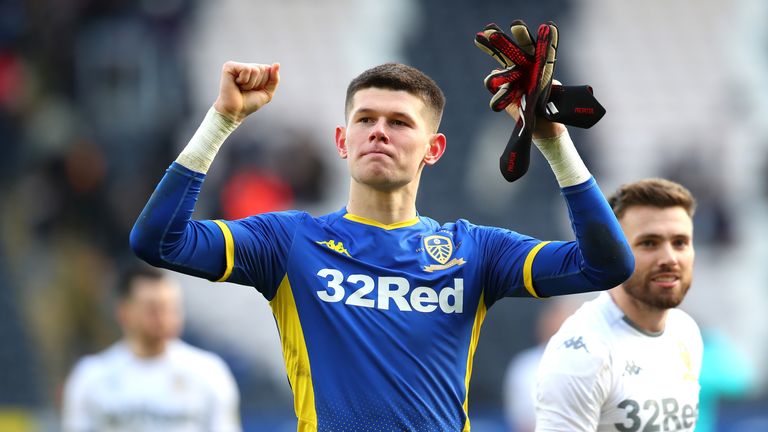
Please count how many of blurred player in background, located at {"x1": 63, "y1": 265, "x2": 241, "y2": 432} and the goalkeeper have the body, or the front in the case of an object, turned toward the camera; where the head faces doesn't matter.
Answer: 2

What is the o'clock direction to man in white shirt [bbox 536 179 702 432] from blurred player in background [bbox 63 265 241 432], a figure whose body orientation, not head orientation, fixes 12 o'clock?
The man in white shirt is roughly at 11 o'clock from the blurred player in background.

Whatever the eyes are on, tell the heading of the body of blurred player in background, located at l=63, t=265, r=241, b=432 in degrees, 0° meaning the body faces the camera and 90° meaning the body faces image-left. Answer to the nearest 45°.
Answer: approximately 0°

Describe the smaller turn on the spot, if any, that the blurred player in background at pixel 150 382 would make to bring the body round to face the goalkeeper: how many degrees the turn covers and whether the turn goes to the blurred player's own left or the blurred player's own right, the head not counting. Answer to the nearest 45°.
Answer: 0° — they already face them

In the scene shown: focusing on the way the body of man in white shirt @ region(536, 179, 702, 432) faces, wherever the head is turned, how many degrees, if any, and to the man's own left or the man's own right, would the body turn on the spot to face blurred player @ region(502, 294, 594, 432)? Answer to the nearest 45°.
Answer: approximately 135° to the man's own left

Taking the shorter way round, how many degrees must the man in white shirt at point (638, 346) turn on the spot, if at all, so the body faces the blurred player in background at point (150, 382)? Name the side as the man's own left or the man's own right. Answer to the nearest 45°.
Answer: approximately 180°
